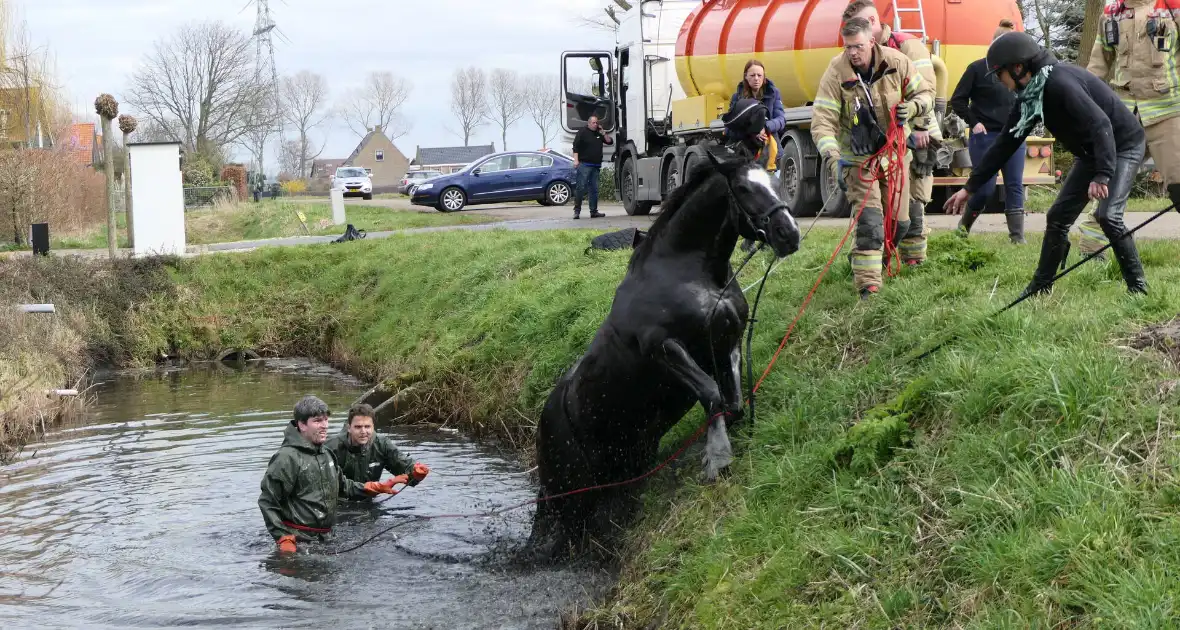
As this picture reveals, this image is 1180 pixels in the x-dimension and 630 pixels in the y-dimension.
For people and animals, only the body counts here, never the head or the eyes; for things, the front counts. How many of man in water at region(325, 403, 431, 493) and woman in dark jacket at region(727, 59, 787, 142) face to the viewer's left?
0

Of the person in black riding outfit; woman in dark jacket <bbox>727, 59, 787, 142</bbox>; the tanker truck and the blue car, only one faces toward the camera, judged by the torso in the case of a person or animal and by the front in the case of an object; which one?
the woman in dark jacket

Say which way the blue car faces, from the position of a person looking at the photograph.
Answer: facing to the left of the viewer

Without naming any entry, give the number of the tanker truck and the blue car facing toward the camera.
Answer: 0

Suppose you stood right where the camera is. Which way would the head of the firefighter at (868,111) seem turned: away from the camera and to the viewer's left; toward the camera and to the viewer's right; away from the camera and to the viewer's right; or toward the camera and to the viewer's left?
toward the camera and to the viewer's left

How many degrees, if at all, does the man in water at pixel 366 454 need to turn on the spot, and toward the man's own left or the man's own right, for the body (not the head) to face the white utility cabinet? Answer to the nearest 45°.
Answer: approximately 135° to the man's own left

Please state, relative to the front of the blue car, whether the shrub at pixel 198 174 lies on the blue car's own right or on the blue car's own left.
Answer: on the blue car's own right

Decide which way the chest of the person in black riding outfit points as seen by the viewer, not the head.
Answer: to the viewer's left

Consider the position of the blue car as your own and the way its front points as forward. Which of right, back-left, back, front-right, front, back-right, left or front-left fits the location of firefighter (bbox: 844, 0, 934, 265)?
left

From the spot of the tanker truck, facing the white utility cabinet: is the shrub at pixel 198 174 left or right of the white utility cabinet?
right

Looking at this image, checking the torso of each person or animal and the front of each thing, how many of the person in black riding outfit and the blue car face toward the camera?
0

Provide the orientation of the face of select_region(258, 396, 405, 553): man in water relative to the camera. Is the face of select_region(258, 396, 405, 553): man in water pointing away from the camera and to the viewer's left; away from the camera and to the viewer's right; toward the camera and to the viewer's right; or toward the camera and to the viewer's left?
toward the camera and to the viewer's right
